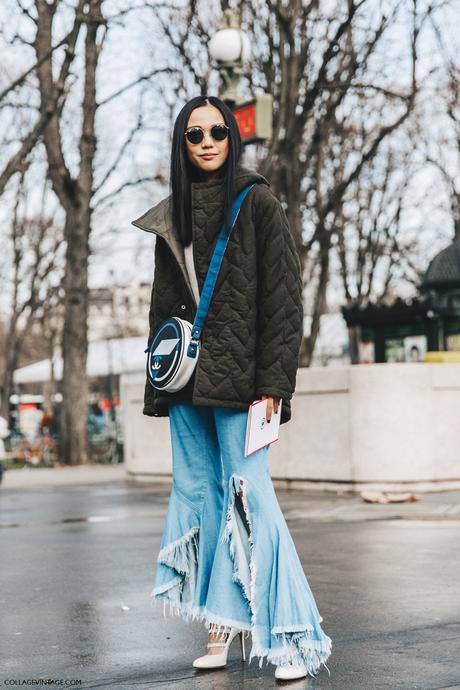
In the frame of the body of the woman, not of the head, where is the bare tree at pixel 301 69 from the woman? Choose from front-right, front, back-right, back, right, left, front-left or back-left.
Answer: back-right

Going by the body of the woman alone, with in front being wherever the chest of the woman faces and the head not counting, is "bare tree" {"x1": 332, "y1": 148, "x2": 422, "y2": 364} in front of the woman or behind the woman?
behind

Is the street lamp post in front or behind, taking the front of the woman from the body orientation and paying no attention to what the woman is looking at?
behind

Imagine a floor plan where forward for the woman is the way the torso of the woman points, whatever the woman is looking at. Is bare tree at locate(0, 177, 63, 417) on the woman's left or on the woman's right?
on the woman's right

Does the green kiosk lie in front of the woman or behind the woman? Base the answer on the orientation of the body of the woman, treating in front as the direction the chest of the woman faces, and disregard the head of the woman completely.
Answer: behind

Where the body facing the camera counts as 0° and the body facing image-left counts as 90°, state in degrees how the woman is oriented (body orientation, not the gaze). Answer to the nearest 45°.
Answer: approximately 45°
